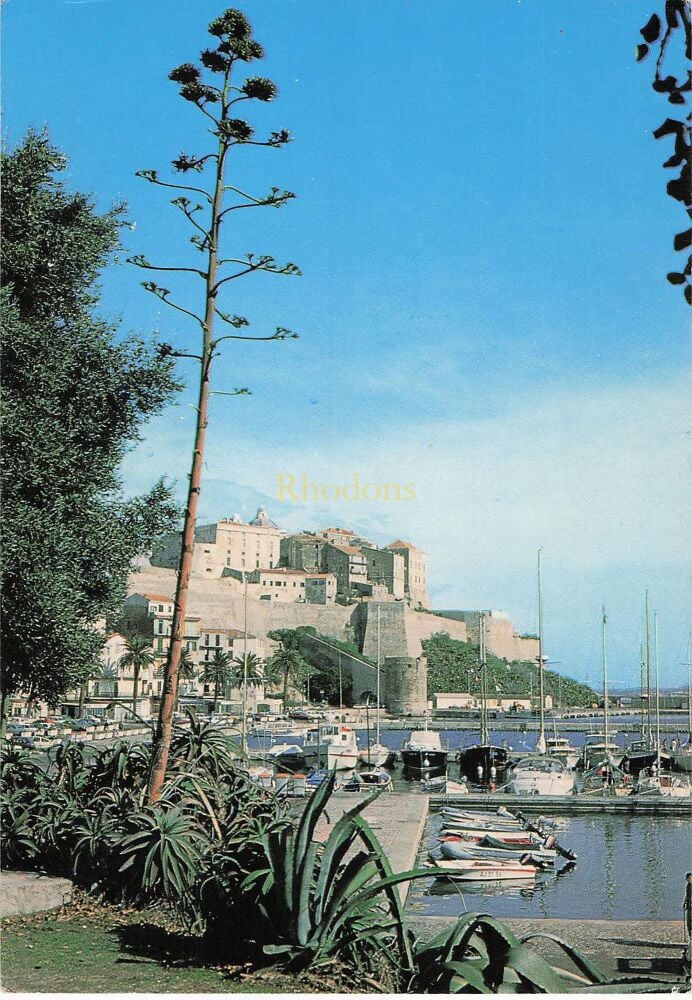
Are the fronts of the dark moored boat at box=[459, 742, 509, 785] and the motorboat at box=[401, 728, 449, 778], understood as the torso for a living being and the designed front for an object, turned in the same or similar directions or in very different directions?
same or similar directions

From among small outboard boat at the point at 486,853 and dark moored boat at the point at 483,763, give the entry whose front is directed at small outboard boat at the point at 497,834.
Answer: the dark moored boat

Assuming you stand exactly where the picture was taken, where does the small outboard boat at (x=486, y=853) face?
facing to the left of the viewer

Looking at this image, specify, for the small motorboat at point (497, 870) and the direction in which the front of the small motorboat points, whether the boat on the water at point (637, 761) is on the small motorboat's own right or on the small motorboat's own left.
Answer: on the small motorboat's own right

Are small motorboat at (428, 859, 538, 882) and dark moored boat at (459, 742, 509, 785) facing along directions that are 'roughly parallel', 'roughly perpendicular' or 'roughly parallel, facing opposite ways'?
roughly perpendicular

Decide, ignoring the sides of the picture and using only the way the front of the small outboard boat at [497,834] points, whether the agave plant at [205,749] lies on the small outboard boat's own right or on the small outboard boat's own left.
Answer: on the small outboard boat's own left

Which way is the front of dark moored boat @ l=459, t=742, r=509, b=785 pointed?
toward the camera

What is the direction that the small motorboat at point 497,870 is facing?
to the viewer's left

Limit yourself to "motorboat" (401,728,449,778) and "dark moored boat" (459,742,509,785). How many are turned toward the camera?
2

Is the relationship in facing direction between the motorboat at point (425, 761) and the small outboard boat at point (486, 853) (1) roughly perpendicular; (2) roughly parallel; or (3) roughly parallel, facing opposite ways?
roughly perpendicular

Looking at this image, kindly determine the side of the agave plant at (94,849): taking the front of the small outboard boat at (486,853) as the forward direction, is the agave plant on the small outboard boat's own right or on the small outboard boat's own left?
on the small outboard boat's own left

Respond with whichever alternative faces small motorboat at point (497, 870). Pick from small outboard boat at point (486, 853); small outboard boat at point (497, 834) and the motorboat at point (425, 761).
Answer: the motorboat

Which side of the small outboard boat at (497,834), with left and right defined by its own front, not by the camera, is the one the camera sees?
left

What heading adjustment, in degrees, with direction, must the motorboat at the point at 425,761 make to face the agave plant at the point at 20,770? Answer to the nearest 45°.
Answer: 0° — it already faces it

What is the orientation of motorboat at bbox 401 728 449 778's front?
toward the camera

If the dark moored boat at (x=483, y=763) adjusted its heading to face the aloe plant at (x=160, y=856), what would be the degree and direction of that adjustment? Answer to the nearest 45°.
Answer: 0° — it already faces it
